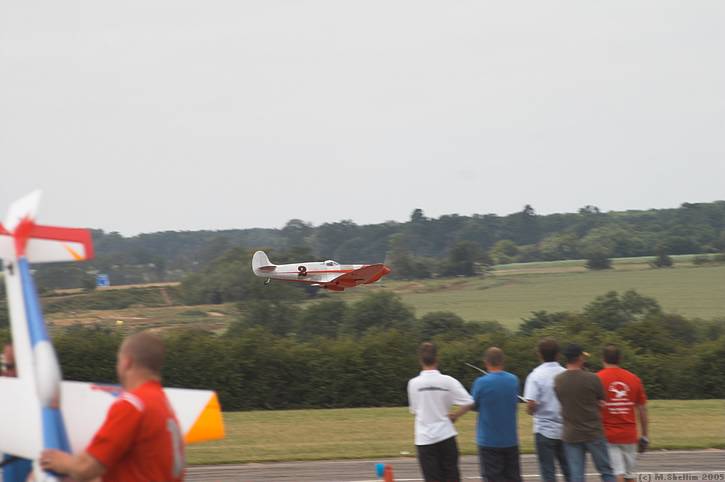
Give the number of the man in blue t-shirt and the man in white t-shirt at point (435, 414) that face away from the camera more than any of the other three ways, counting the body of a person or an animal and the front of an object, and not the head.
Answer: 2

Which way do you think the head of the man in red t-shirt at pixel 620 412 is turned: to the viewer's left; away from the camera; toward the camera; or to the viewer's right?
away from the camera

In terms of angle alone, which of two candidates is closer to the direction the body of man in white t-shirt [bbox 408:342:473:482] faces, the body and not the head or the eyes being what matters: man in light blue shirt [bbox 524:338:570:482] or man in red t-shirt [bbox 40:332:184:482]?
the man in light blue shirt

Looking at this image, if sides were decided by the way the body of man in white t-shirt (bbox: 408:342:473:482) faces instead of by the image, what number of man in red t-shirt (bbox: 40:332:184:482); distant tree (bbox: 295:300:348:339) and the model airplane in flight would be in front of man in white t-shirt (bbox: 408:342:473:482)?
2

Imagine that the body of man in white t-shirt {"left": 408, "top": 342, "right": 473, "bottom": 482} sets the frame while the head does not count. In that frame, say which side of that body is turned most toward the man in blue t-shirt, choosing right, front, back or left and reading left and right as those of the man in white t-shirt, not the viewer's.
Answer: right

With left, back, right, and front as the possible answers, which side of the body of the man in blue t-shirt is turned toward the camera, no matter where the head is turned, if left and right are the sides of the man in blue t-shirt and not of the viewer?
back

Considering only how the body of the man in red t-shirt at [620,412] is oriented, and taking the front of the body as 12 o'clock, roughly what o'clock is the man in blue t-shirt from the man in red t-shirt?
The man in blue t-shirt is roughly at 8 o'clock from the man in red t-shirt.

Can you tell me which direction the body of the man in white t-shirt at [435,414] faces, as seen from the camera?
away from the camera

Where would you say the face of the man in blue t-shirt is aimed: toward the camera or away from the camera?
away from the camera

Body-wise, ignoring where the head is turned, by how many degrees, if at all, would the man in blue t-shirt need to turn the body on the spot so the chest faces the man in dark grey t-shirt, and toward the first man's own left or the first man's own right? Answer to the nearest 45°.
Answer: approximately 90° to the first man's own right

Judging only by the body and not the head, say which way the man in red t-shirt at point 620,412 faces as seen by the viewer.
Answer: away from the camera
